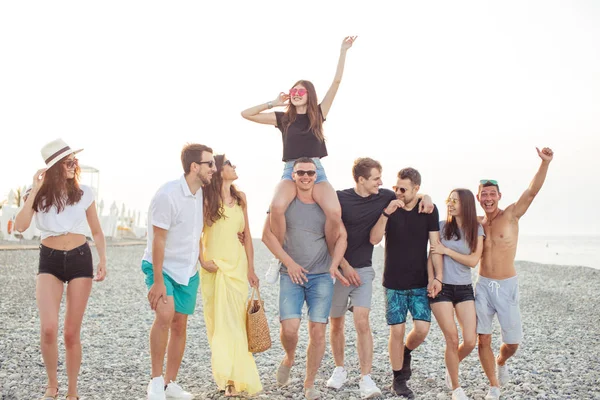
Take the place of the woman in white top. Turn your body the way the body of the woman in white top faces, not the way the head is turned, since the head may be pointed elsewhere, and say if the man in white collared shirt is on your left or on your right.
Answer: on your left

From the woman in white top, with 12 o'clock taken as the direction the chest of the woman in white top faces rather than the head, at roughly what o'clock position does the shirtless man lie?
The shirtless man is roughly at 9 o'clock from the woman in white top.

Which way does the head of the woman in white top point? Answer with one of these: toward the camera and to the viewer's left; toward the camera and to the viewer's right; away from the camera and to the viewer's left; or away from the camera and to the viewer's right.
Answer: toward the camera and to the viewer's right

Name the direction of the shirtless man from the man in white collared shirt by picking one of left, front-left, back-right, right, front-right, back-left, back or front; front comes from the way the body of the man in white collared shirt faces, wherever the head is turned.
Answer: front-left

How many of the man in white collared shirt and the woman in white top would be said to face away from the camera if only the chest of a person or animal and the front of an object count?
0

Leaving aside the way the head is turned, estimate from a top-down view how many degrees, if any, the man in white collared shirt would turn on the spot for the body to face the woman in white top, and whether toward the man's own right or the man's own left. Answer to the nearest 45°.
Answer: approximately 135° to the man's own right

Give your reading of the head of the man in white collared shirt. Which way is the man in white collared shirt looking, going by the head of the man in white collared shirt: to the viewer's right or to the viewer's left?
to the viewer's right

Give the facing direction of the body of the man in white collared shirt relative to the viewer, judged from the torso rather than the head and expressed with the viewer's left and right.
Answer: facing the viewer and to the right of the viewer

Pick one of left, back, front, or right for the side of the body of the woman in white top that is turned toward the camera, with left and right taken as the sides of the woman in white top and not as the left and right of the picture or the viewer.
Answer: front
